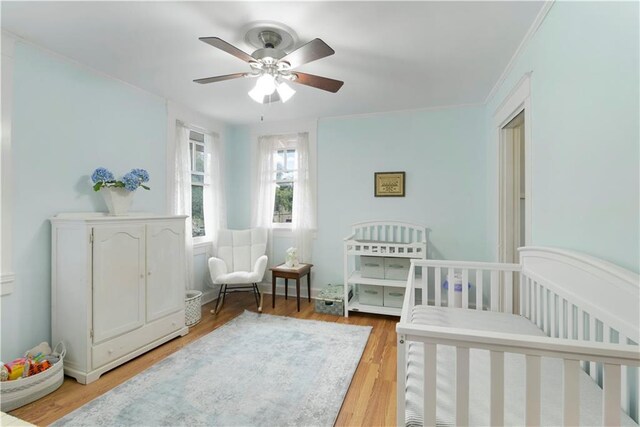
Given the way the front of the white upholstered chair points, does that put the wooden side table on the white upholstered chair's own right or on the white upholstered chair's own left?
on the white upholstered chair's own left

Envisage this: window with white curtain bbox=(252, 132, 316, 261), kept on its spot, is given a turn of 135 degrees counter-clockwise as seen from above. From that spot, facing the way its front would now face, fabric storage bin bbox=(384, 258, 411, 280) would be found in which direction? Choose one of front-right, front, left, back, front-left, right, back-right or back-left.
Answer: right

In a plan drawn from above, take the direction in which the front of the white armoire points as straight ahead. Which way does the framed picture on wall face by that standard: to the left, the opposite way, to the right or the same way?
to the right

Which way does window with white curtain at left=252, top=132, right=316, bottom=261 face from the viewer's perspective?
toward the camera

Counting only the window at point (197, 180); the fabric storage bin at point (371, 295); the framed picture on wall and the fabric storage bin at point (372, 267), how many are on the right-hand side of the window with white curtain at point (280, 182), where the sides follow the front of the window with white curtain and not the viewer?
1

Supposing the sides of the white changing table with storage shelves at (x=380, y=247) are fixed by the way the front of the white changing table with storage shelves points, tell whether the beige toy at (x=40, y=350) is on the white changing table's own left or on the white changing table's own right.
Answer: on the white changing table's own right

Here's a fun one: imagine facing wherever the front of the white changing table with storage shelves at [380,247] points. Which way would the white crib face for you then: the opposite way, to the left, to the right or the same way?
to the right

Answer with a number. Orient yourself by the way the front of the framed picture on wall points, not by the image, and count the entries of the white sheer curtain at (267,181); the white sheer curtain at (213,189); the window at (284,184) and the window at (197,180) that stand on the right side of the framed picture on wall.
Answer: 4

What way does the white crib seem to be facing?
to the viewer's left

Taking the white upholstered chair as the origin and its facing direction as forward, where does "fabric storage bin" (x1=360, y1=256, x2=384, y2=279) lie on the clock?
The fabric storage bin is roughly at 10 o'clock from the white upholstered chair.

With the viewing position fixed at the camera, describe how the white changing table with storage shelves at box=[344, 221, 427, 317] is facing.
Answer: facing the viewer

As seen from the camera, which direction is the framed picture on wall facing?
toward the camera

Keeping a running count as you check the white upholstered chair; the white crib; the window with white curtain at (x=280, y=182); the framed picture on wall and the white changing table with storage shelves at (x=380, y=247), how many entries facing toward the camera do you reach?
4
